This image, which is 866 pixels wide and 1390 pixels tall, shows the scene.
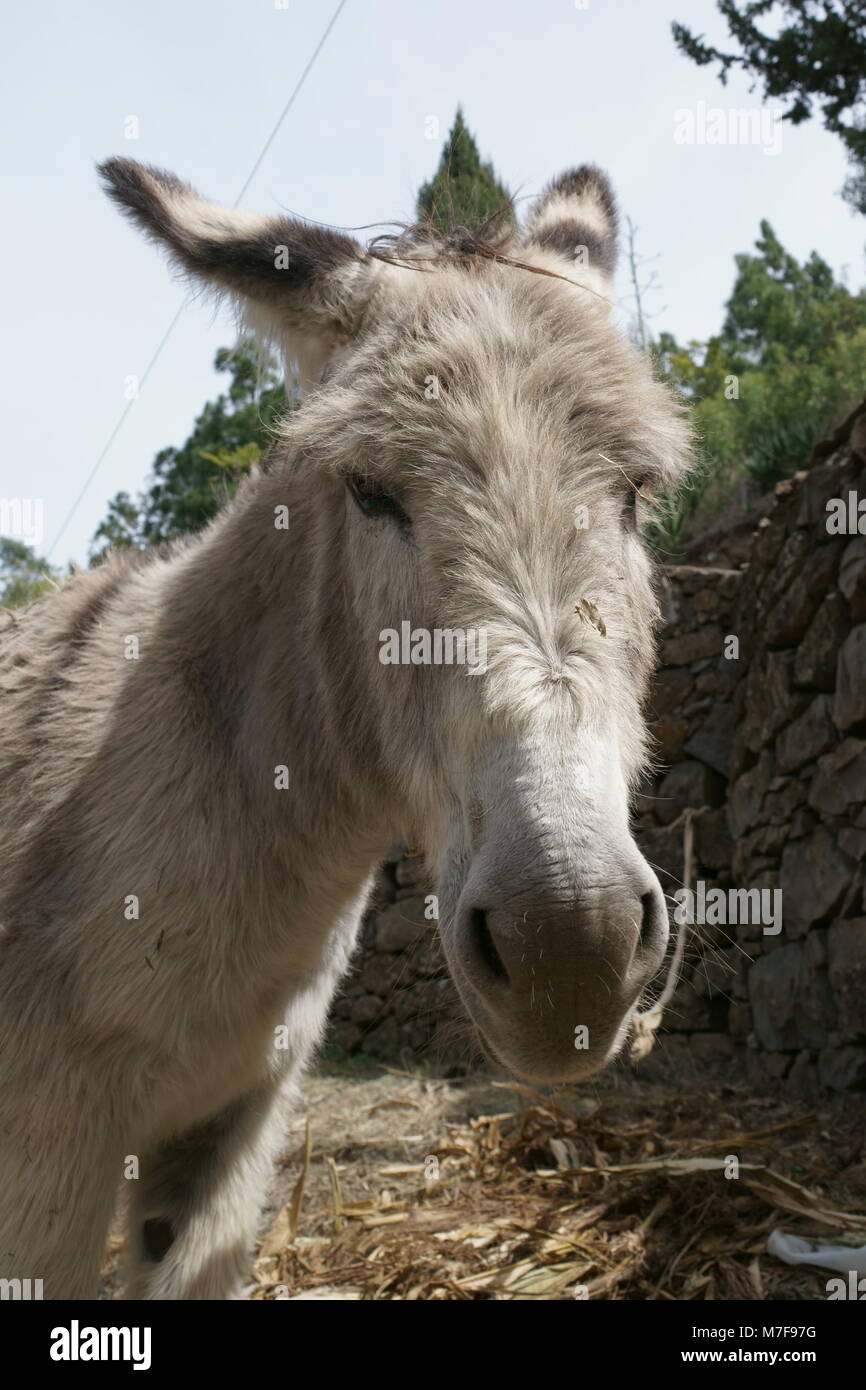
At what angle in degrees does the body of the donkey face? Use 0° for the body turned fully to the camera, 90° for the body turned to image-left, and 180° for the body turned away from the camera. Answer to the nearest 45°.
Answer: approximately 315°

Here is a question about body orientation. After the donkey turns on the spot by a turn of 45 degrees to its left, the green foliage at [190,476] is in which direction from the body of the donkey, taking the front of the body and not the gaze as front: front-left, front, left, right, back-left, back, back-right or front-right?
left
